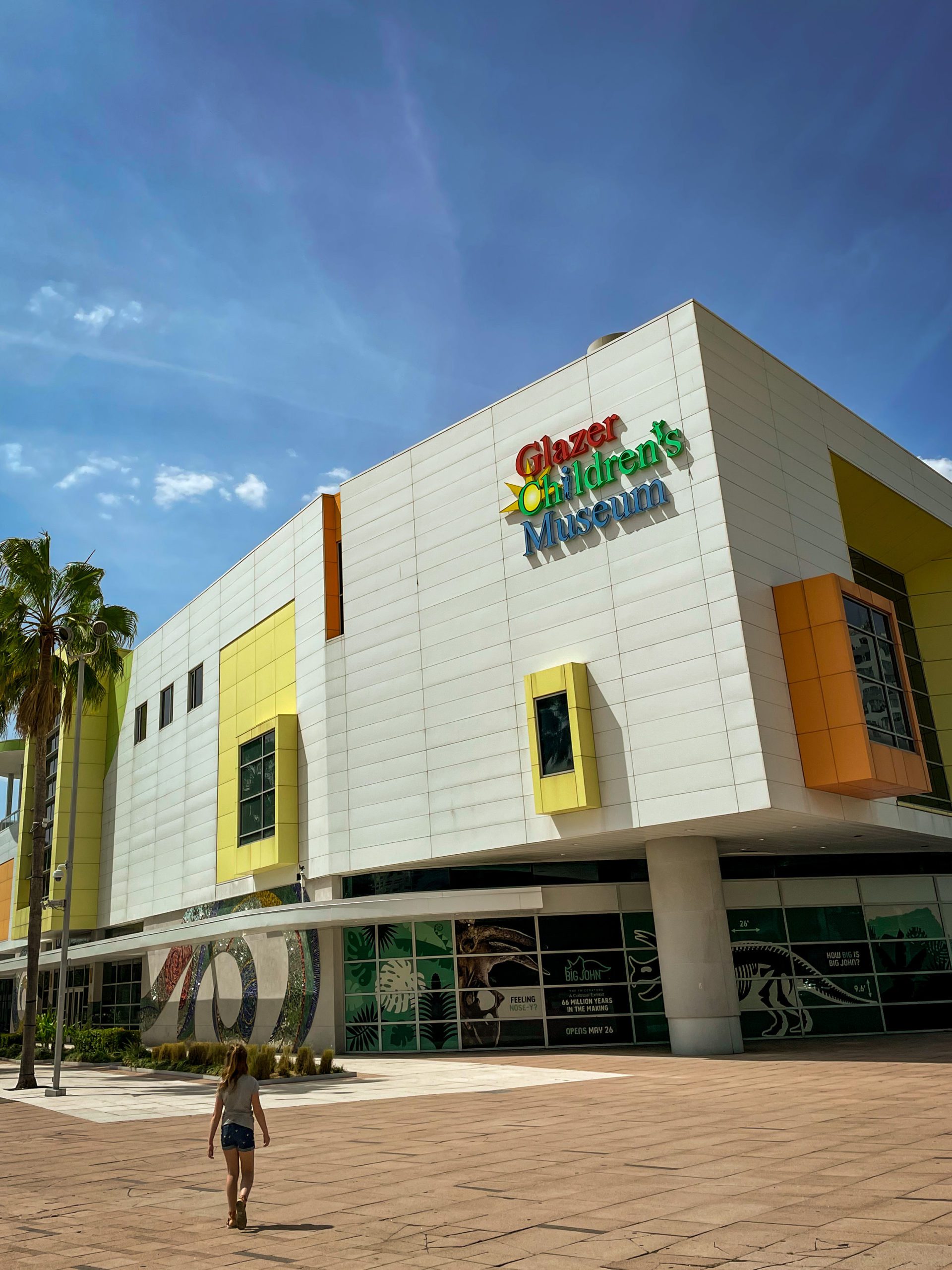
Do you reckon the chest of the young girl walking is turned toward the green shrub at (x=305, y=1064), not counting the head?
yes

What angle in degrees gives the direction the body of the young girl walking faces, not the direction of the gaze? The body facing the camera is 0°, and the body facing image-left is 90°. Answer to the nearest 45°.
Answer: approximately 180°

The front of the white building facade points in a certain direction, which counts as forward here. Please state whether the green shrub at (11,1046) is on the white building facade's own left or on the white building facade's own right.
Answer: on the white building facade's own right

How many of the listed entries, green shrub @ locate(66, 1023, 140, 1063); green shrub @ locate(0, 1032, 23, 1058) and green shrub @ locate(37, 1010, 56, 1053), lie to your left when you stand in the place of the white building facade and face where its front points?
0

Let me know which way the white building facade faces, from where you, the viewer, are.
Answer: facing the viewer and to the left of the viewer

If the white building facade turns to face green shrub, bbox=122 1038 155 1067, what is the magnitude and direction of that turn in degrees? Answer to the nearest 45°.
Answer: approximately 45° to its right

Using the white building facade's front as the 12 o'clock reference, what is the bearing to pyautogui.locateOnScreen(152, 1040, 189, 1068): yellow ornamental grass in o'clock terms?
The yellow ornamental grass is roughly at 2 o'clock from the white building facade.

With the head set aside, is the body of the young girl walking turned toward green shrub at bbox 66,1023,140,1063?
yes

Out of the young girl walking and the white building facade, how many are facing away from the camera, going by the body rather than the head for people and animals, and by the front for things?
1

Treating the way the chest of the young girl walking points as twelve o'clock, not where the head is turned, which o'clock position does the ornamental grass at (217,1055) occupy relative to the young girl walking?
The ornamental grass is roughly at 12 o'clock from the young girl walking.

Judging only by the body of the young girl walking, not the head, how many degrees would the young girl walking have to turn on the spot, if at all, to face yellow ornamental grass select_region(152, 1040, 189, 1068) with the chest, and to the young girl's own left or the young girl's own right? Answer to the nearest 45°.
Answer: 0° — they already face it

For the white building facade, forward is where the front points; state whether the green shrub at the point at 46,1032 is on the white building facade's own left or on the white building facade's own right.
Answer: on the white building facade's own right

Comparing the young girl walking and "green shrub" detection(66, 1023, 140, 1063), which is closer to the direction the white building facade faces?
the young girl walking

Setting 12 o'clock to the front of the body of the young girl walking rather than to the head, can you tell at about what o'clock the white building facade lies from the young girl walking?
The white building facade is roughly at 1 o'clock from the young girl walking.

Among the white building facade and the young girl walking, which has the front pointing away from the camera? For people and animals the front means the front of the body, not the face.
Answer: the young girl walking

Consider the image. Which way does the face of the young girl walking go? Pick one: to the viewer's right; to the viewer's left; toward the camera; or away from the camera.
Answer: away from the camera

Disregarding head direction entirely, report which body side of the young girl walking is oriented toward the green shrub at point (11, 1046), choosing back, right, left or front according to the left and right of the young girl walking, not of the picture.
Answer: front

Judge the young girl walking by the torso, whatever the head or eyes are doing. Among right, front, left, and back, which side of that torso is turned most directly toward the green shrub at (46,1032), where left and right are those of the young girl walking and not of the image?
front

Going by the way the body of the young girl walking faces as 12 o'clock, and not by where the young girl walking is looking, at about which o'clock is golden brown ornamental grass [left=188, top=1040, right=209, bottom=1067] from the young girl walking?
The golden brown ornamental grass is roughly at 12 o'clock from the young girl walking.
